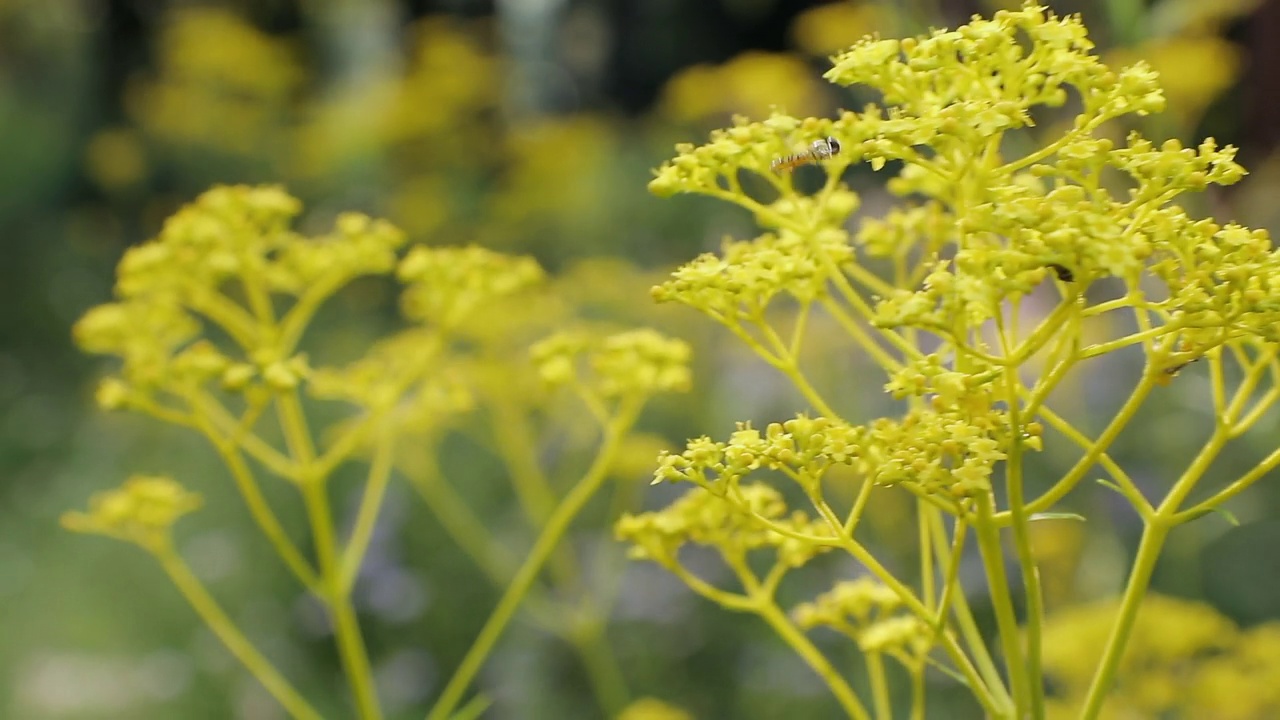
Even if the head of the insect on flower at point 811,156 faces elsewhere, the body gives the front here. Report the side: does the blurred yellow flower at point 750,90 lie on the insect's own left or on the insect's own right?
on the insect's own left

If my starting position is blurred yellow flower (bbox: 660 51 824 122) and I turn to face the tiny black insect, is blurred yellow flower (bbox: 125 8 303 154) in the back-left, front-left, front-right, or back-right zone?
back-right

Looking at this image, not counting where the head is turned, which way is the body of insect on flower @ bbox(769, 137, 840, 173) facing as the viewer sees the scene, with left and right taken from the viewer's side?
facing to the right of the viewer

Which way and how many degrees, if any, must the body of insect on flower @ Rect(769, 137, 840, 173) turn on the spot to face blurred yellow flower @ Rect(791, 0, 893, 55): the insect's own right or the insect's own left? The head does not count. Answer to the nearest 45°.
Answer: approximately 90° to the insect's own left

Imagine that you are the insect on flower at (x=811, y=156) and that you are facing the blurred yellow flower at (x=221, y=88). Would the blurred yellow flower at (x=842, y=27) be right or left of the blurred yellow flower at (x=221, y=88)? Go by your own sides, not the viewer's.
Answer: right
